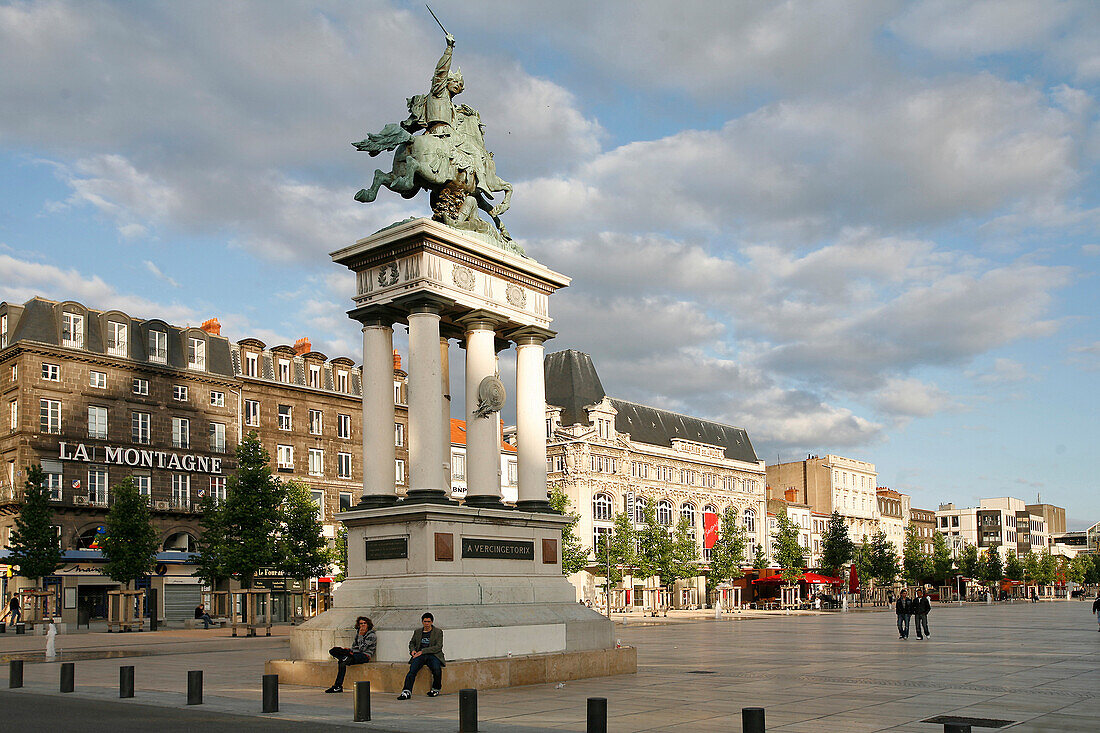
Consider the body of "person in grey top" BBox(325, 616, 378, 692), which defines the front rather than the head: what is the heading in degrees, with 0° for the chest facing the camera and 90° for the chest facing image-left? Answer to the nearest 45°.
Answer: approximately 45°

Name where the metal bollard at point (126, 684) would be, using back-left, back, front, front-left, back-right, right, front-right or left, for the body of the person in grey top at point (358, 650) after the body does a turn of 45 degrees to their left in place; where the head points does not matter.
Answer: right

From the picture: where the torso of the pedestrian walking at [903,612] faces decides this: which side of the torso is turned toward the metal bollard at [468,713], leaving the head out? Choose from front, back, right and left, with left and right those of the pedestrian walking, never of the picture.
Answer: front

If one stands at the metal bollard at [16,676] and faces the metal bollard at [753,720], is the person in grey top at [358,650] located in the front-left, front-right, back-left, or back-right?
front-left

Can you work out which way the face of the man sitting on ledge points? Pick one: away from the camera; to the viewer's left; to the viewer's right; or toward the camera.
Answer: toward the camera

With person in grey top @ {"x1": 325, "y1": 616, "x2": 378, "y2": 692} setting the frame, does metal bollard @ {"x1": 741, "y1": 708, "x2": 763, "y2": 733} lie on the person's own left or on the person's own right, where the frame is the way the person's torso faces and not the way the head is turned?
on the person's own left

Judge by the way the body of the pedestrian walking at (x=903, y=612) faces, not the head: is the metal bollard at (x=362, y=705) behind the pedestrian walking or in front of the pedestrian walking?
in front

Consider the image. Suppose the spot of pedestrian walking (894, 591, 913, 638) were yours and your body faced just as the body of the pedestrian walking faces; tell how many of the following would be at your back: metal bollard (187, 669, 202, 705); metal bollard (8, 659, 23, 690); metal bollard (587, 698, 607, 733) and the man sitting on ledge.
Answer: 0

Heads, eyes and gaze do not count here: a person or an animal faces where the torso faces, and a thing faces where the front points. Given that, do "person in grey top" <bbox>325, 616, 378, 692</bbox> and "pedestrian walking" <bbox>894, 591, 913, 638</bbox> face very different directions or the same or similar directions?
same or similar directions

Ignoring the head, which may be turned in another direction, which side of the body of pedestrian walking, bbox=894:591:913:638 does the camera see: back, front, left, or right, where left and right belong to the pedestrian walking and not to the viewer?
front

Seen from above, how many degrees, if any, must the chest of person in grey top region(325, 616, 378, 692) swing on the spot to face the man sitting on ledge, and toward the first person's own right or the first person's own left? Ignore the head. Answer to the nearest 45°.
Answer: approximately 90° to the first person's own left

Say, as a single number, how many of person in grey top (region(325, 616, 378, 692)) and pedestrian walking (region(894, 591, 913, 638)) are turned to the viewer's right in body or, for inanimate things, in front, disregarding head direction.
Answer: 0

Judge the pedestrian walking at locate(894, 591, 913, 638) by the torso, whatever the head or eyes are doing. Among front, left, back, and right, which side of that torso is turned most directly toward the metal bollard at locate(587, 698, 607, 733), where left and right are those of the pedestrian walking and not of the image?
front

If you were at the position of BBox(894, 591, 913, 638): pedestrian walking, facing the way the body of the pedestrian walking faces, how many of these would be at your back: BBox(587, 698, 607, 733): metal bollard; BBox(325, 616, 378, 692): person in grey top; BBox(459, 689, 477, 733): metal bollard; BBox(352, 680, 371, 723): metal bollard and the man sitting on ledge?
0
